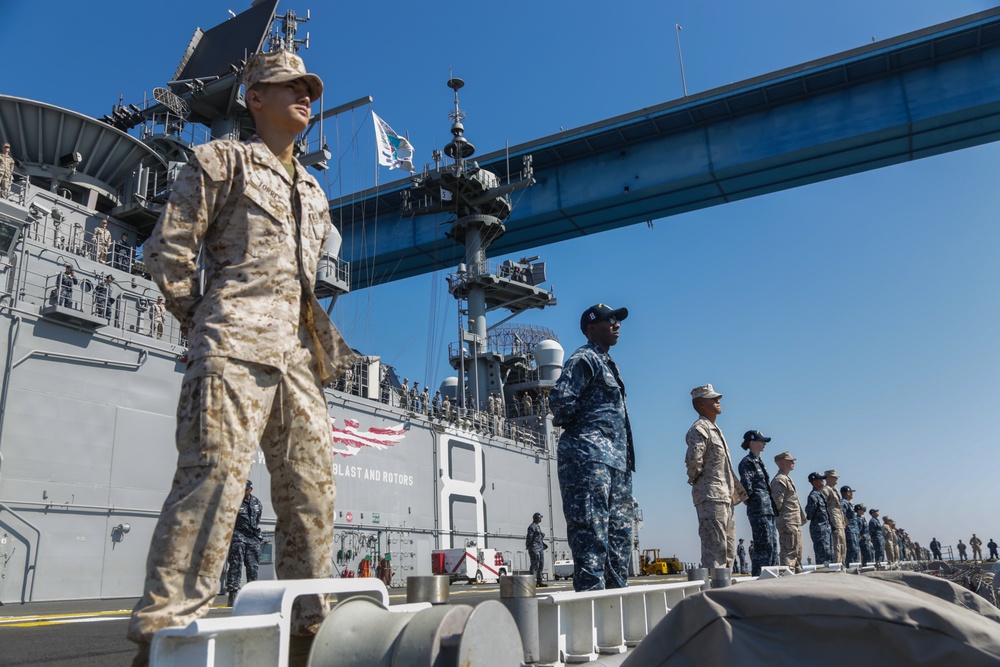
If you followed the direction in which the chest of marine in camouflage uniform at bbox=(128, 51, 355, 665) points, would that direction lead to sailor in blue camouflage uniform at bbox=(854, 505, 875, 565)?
no

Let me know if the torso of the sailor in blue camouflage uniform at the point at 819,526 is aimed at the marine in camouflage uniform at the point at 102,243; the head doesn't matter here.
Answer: no

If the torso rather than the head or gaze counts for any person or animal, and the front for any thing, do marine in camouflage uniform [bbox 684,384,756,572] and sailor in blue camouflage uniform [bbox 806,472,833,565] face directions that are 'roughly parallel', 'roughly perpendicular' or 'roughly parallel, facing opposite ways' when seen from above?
roughly parallel

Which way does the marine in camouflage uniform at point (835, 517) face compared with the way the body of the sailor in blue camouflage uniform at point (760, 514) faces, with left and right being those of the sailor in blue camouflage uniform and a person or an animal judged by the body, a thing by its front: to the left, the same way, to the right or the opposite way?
the same way

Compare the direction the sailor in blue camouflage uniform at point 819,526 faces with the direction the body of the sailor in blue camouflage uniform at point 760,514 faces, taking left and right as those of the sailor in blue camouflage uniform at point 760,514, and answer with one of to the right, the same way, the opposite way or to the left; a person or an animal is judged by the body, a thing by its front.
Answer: the same way

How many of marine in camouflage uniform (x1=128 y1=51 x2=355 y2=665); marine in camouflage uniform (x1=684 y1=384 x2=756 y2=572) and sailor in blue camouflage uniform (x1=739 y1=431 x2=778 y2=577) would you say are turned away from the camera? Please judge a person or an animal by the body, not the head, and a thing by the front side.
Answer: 0

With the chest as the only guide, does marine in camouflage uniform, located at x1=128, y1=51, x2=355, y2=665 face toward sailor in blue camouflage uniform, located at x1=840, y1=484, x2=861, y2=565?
no

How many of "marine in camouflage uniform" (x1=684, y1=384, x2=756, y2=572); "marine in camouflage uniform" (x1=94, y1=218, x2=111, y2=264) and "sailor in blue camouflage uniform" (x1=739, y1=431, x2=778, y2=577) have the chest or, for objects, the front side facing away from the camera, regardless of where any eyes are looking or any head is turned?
0

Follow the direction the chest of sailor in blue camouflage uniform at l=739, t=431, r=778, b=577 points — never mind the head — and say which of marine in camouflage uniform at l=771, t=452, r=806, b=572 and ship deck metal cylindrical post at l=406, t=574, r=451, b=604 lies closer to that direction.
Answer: the ship deck metal cylindrical post

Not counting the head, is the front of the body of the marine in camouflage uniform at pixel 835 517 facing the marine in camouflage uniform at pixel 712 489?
no
